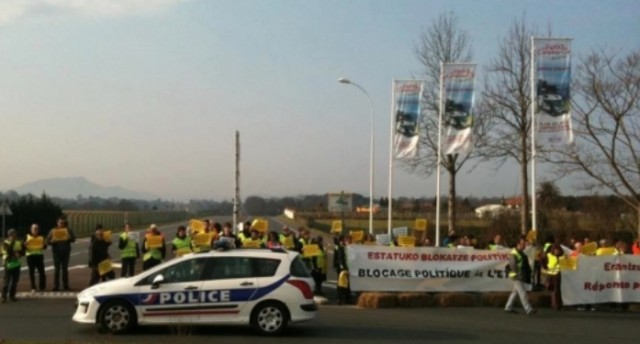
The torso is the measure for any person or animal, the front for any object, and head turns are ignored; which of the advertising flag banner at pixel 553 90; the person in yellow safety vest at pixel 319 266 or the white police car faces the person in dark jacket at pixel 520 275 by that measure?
the advertising flag banner

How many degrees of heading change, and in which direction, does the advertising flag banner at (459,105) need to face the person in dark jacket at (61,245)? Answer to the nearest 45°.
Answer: approximately 45° to its right

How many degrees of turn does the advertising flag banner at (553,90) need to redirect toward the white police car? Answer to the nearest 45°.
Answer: approximately 45° to its right

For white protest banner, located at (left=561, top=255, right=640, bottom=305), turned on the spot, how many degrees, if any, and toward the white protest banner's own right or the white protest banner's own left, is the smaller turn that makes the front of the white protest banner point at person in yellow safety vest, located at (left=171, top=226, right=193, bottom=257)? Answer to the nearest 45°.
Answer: approximately 90° to the white protest banner's own right

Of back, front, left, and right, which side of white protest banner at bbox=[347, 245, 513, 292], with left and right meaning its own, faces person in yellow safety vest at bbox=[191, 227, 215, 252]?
right

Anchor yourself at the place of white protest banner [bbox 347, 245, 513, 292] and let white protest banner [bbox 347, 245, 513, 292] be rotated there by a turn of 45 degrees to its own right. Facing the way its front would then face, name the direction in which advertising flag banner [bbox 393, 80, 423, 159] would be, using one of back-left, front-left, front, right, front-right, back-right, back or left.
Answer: back-right

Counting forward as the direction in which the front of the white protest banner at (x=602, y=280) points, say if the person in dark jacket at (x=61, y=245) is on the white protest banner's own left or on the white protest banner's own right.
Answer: on the white protest banner's own right

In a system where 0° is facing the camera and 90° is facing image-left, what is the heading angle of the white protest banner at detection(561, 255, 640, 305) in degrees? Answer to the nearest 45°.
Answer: approximately 0°

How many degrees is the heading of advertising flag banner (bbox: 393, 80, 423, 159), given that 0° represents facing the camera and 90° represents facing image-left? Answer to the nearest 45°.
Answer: approximately 0°

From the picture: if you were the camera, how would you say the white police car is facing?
facing to the left of the viewer
